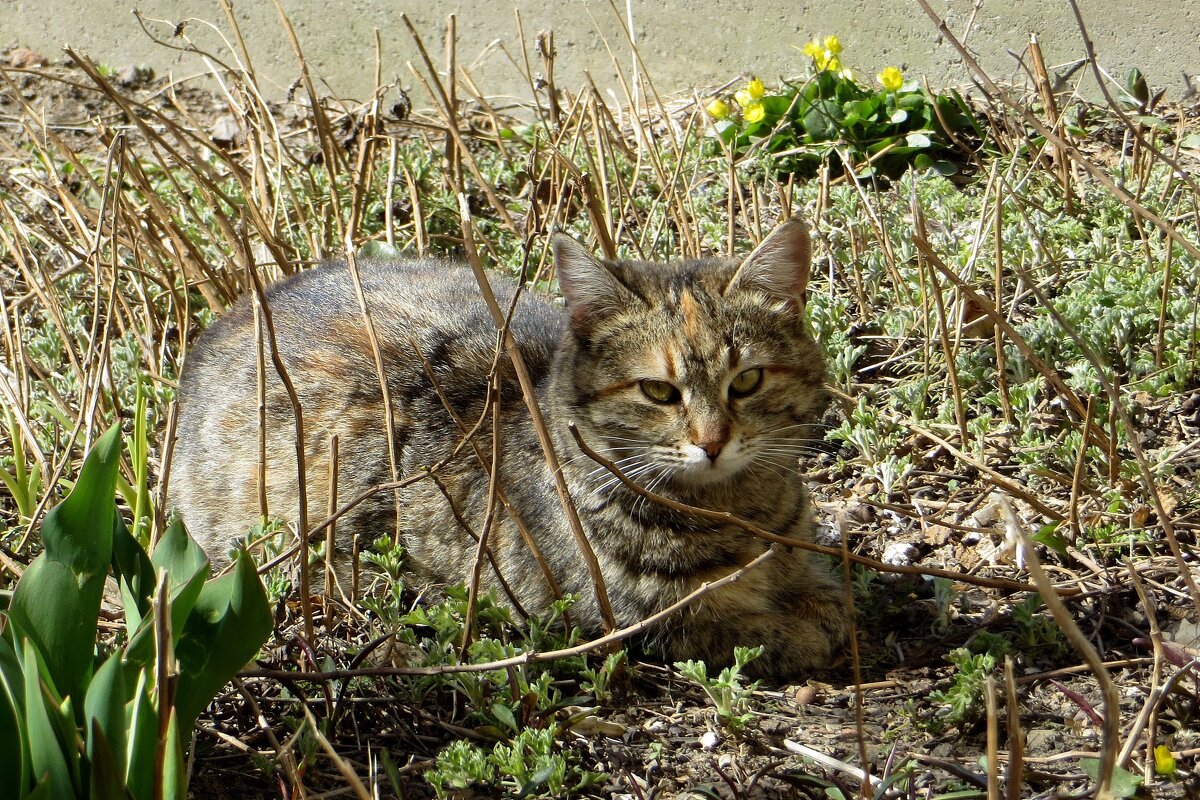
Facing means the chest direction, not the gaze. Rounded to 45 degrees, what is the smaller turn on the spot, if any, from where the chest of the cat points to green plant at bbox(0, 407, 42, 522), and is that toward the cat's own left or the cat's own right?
approximately 135° to the cat's own right

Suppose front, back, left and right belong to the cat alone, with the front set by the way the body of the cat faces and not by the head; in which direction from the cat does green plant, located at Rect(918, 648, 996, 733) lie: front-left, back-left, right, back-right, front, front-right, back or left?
front

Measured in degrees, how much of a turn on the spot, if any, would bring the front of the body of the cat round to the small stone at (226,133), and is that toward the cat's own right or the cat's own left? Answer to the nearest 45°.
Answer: approximately 135° to the cat's own left

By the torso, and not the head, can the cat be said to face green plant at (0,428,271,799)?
no

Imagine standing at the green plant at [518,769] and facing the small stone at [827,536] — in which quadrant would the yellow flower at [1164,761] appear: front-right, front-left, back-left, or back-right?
front-right

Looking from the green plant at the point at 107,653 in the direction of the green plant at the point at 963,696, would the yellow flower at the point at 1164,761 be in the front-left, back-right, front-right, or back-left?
front-right

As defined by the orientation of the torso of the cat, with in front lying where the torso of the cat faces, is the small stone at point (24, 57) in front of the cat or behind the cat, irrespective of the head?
behind

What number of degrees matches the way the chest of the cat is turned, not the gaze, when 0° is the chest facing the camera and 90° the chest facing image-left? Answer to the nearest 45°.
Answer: approximately 315°

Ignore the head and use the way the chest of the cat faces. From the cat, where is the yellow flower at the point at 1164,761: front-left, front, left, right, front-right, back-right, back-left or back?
front

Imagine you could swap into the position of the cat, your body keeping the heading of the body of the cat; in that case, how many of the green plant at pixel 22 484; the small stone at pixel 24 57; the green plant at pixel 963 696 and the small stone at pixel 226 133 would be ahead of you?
1

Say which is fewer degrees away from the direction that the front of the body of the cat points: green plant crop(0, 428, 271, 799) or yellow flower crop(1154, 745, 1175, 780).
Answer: the yellow flower
